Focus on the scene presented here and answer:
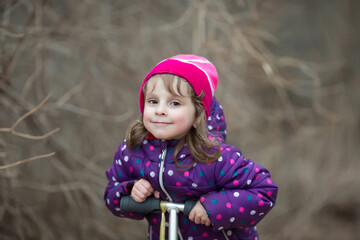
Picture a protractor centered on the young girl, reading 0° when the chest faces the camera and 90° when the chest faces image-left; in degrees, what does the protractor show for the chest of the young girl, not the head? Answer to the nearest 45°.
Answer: approximately 45°
